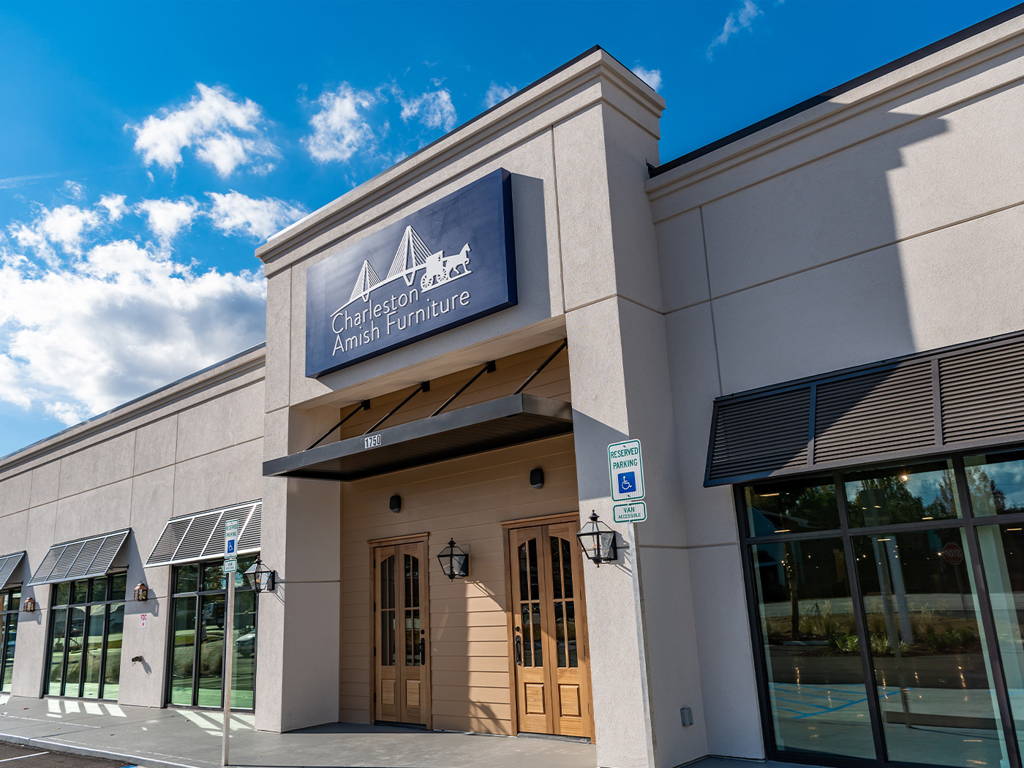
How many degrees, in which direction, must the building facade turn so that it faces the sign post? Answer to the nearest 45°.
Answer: approximately 45° to its right

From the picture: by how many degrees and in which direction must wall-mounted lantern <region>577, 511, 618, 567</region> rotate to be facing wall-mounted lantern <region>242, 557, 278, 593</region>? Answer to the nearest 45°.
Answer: approximately 90° to its right

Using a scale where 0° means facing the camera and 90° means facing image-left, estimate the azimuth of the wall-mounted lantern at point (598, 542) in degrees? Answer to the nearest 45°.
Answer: approximately 45°

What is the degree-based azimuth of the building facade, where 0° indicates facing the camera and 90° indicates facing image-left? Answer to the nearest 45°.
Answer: approximately 45°

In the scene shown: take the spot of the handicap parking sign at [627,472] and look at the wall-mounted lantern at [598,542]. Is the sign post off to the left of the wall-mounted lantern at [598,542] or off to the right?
left

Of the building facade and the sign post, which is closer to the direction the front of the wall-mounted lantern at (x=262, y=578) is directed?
the sign post

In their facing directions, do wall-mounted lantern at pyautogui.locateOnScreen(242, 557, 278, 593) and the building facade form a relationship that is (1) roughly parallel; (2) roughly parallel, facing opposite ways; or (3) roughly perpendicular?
roughly parallel

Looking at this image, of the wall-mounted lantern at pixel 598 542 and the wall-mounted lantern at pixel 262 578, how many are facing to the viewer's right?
0

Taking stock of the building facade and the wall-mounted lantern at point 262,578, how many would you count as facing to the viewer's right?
0

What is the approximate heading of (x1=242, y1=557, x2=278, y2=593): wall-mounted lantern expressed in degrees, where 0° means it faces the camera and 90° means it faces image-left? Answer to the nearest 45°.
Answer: approximately 45°

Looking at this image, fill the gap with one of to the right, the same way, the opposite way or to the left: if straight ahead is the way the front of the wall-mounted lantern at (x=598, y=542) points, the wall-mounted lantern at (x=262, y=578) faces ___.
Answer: the same way

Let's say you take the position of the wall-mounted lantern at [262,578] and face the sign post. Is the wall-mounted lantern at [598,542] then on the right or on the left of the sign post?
left

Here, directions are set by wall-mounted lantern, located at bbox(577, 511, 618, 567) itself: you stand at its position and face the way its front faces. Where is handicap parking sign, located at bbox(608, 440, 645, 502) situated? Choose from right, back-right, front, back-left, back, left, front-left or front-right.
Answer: front-left

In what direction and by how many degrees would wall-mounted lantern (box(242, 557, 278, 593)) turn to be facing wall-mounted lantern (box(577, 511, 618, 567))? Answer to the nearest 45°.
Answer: approximately 90° to its left
